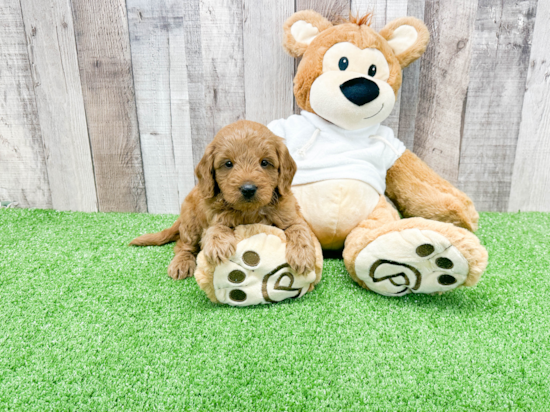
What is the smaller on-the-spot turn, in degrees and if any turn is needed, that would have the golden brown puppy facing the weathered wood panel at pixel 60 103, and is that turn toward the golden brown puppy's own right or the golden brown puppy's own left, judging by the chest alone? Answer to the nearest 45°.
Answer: approximately 180°

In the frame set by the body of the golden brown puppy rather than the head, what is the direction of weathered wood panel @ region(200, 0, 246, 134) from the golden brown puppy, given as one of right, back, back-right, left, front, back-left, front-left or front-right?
back-left

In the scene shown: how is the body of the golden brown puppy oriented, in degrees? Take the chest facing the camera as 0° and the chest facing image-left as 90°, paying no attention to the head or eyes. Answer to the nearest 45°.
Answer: approximately 315°

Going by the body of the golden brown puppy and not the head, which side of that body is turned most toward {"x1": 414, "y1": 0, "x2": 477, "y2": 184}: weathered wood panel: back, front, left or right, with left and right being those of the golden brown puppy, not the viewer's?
left

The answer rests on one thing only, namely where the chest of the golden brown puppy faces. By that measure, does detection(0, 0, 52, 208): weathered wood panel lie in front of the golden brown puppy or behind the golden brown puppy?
behind

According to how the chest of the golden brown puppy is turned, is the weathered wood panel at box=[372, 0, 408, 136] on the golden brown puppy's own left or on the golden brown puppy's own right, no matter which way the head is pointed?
on the golden brown puppy's own left

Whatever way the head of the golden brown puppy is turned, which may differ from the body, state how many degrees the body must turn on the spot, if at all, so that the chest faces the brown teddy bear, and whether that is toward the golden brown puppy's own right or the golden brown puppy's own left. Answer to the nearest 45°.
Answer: approximately 90° to the golden brown puppy's own left
